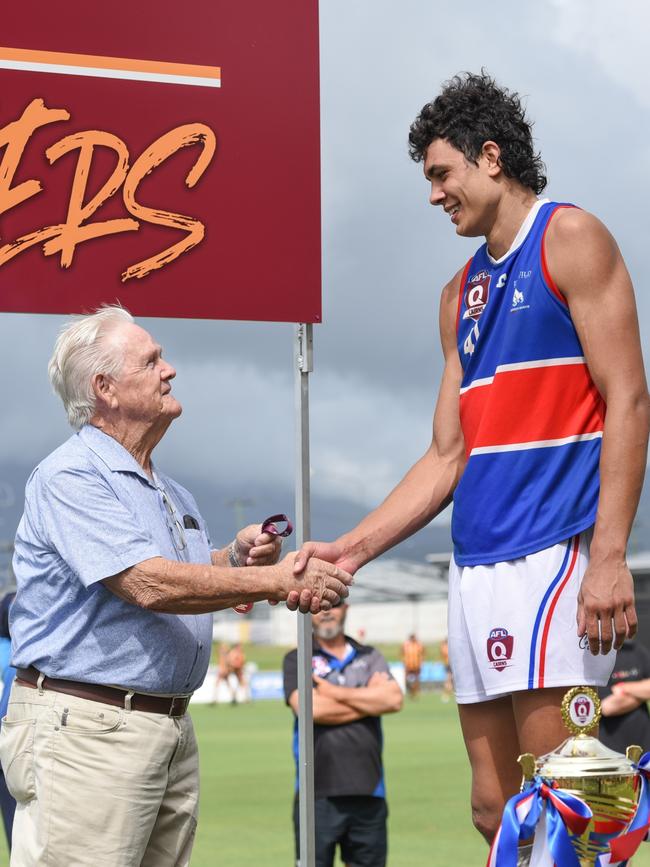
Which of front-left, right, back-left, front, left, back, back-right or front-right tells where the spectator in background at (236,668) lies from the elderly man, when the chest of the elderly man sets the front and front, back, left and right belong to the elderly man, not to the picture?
left

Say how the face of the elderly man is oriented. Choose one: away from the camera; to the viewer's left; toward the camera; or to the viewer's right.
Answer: to the viewer's right

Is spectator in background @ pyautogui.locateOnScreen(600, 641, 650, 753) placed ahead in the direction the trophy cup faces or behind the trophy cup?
behind

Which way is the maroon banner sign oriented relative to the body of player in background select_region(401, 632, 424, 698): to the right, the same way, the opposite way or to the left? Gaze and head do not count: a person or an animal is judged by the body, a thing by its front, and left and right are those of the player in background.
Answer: the same way

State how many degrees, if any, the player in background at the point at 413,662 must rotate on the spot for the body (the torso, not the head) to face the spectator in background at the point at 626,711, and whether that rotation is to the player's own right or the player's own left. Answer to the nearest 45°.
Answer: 0° — they already face them

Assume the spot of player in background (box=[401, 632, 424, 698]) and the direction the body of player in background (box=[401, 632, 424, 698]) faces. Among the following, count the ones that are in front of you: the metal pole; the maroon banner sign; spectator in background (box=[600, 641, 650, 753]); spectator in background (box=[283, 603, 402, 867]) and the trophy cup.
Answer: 5

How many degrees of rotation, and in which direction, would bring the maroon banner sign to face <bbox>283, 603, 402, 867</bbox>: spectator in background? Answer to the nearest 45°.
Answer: approximately 180°

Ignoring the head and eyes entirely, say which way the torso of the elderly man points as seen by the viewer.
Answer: to the viewer's right

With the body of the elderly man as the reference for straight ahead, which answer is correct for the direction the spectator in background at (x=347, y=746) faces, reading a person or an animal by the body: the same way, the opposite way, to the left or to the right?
to the right

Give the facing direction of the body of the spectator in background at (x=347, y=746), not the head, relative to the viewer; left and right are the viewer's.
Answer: facing the viewer

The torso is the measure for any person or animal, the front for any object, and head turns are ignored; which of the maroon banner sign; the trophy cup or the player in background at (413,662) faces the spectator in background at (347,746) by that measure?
the player in background at (413,662)

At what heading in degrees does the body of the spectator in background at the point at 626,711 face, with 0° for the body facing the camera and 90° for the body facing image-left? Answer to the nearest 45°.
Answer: approximately 45°

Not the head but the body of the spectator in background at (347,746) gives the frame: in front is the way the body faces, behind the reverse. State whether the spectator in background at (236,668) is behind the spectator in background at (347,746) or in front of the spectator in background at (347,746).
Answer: behind

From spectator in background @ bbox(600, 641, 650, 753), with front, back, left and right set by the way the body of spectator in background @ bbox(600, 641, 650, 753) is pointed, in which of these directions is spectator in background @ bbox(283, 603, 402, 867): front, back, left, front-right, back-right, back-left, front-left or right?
right

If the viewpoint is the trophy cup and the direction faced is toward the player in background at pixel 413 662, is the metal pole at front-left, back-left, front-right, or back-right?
front-left

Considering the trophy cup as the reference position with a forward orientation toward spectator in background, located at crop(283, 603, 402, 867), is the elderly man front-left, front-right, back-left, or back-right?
front-left

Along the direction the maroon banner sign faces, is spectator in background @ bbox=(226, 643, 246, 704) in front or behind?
behind
